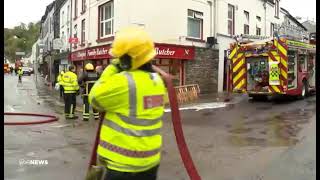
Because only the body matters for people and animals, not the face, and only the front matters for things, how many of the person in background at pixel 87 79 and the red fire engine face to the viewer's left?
0

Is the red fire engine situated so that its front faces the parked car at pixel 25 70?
no

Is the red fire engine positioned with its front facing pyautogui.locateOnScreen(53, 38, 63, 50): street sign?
no

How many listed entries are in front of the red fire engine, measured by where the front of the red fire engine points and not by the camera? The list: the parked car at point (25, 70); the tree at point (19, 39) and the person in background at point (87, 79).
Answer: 0
